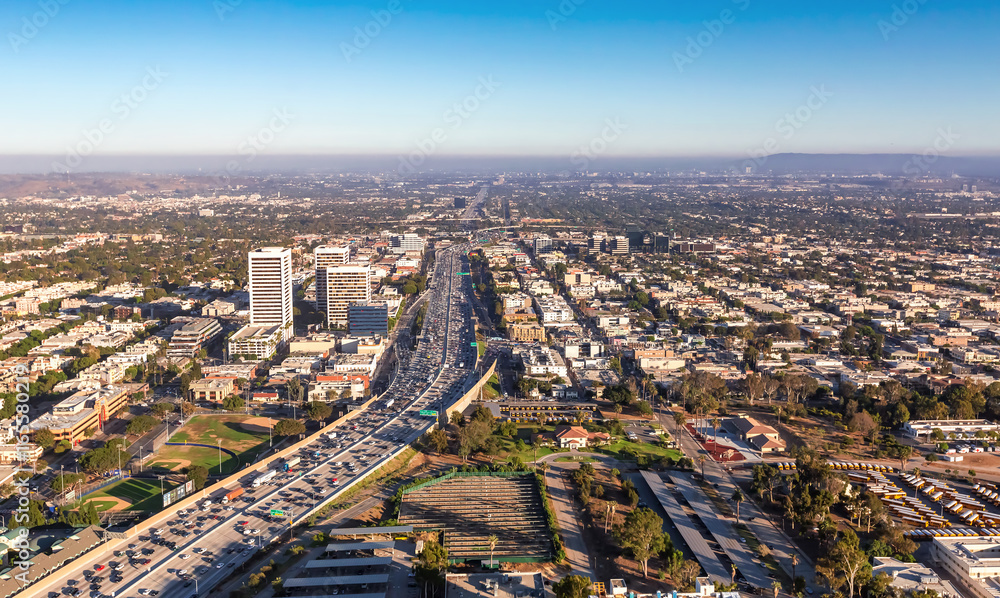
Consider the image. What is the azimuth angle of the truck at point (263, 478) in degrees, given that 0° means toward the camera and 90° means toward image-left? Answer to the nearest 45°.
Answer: approximately 45°

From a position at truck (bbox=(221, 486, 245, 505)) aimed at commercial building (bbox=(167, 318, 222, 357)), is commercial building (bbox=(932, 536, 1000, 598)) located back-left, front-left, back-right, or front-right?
back-right

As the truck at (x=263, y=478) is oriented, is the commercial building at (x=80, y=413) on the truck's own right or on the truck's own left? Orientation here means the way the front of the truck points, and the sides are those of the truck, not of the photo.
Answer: on the truck's own right

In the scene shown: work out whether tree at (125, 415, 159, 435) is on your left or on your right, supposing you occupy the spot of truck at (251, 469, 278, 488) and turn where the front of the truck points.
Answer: on your right

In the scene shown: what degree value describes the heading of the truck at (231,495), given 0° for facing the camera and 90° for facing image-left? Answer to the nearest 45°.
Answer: approximately 45°

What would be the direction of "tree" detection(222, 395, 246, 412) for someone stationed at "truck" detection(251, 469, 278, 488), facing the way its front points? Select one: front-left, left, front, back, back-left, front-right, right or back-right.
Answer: back-right

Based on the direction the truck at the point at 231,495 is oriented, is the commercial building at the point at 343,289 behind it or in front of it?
behind

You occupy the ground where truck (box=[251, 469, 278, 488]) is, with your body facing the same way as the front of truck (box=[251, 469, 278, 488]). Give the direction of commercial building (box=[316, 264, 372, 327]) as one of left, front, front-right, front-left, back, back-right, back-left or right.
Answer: back-right

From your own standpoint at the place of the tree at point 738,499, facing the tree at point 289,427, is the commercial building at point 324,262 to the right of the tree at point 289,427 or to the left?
right

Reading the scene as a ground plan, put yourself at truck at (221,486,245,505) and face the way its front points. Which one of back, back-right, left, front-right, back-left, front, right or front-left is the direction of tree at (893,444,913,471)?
back-left

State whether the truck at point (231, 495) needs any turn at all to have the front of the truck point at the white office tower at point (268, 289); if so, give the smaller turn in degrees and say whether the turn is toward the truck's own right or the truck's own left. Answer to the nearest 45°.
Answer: approximately 135° to the truck's own right

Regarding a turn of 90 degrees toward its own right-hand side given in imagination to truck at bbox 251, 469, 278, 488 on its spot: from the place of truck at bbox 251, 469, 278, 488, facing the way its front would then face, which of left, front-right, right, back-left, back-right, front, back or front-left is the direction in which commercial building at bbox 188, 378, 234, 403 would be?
front-right
